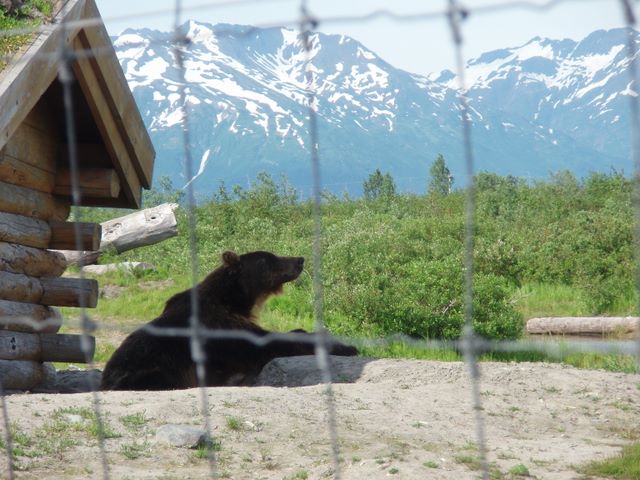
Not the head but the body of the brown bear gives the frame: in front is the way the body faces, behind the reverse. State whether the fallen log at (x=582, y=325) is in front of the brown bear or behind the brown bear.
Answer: in front

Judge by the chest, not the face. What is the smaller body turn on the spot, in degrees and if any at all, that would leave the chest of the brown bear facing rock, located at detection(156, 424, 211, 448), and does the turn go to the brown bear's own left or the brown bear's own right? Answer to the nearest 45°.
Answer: approximately 90° to the brown bear's own right

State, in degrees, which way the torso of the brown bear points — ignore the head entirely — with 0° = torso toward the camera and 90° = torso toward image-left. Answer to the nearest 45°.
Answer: approximately 270°

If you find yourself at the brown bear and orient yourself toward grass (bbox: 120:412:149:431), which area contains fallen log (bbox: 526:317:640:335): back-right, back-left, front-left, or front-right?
back-left

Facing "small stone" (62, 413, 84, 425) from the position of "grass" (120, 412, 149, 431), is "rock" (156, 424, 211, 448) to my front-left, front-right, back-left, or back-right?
back-left

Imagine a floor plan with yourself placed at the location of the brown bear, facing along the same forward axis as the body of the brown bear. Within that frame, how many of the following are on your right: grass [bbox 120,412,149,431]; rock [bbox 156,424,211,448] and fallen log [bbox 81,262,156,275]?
2

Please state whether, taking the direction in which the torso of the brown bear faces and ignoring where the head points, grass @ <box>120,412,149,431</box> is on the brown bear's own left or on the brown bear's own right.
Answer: on the brown bear's own right

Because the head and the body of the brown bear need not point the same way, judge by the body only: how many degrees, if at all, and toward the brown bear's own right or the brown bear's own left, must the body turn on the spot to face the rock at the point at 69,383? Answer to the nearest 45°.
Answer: approximately 180°

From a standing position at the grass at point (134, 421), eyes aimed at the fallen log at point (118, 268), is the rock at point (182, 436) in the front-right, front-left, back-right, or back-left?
back-right
